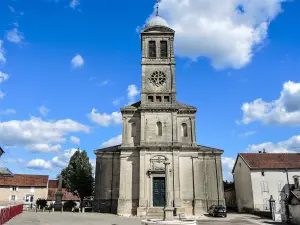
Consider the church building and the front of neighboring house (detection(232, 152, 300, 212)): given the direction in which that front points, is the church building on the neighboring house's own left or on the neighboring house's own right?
on the neighboring house's own right

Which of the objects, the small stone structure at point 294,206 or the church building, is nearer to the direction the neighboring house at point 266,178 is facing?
the small stone structure

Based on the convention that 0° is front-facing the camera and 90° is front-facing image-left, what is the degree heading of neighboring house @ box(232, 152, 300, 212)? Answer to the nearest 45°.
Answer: approximately 0°

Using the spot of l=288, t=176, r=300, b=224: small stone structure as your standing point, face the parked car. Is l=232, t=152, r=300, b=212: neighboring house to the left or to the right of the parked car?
right

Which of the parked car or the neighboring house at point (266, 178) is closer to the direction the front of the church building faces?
the parked car

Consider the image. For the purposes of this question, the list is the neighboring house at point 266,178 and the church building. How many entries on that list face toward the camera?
2

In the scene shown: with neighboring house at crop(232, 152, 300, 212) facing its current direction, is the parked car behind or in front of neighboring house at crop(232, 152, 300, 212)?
in front

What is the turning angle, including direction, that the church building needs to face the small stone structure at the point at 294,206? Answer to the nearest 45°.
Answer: approximately 45° to its left

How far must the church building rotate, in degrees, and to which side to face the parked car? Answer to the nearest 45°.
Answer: approximately 45° to its left
